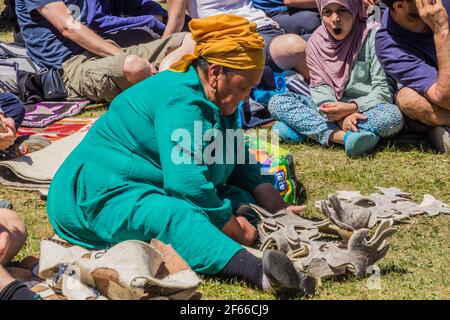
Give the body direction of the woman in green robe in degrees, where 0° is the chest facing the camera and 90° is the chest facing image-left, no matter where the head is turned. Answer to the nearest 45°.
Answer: approximately 270°

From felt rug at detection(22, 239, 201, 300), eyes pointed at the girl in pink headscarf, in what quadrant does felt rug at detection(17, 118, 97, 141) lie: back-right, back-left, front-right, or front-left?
front-left

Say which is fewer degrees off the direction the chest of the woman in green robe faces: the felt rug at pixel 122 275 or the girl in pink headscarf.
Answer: the girl in pink headscarf

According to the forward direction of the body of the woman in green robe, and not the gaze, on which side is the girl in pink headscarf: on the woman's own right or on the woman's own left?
on the woman's own left

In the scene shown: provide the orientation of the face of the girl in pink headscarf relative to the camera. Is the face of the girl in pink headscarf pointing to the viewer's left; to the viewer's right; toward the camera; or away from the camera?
toward the camera

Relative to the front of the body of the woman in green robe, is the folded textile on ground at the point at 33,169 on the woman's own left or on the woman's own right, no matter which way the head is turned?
on the woman's own left

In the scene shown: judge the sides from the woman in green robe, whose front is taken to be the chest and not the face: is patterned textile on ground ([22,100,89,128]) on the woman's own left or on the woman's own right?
on the woman's own left
